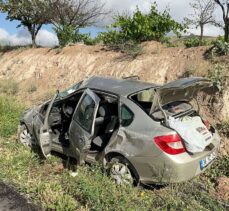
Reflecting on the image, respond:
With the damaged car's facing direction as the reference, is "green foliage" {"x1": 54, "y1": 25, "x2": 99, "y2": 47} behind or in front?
in front

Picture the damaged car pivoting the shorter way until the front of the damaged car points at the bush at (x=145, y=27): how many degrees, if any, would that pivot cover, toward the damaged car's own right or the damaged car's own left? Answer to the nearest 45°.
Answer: approximately 45° to the damaged car's own right

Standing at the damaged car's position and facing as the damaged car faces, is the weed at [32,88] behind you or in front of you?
in front

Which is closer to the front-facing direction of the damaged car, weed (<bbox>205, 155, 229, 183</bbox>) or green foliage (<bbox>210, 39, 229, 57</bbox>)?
the green foliage

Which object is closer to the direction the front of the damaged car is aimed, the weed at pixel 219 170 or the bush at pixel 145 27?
the bush

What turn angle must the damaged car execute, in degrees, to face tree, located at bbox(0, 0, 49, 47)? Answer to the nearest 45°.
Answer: approximately 45° to its right

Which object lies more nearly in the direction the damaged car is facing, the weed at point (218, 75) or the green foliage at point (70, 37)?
the green foliage

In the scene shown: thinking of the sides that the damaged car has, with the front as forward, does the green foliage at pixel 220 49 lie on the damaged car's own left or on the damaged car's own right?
on the damaged car's own right

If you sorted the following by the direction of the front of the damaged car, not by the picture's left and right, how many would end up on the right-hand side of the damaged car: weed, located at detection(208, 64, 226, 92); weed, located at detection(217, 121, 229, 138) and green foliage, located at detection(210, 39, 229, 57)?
3

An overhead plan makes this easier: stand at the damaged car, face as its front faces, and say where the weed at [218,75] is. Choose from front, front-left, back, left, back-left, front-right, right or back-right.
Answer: right

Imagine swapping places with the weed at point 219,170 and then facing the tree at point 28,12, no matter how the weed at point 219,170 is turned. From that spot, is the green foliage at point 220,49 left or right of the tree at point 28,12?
right

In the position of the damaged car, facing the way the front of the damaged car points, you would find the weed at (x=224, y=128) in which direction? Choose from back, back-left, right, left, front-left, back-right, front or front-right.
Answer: right

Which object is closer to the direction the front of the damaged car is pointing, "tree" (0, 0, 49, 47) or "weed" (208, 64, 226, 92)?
the tree

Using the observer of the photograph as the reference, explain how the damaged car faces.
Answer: facing away from the viewer and to the left of the viewer
